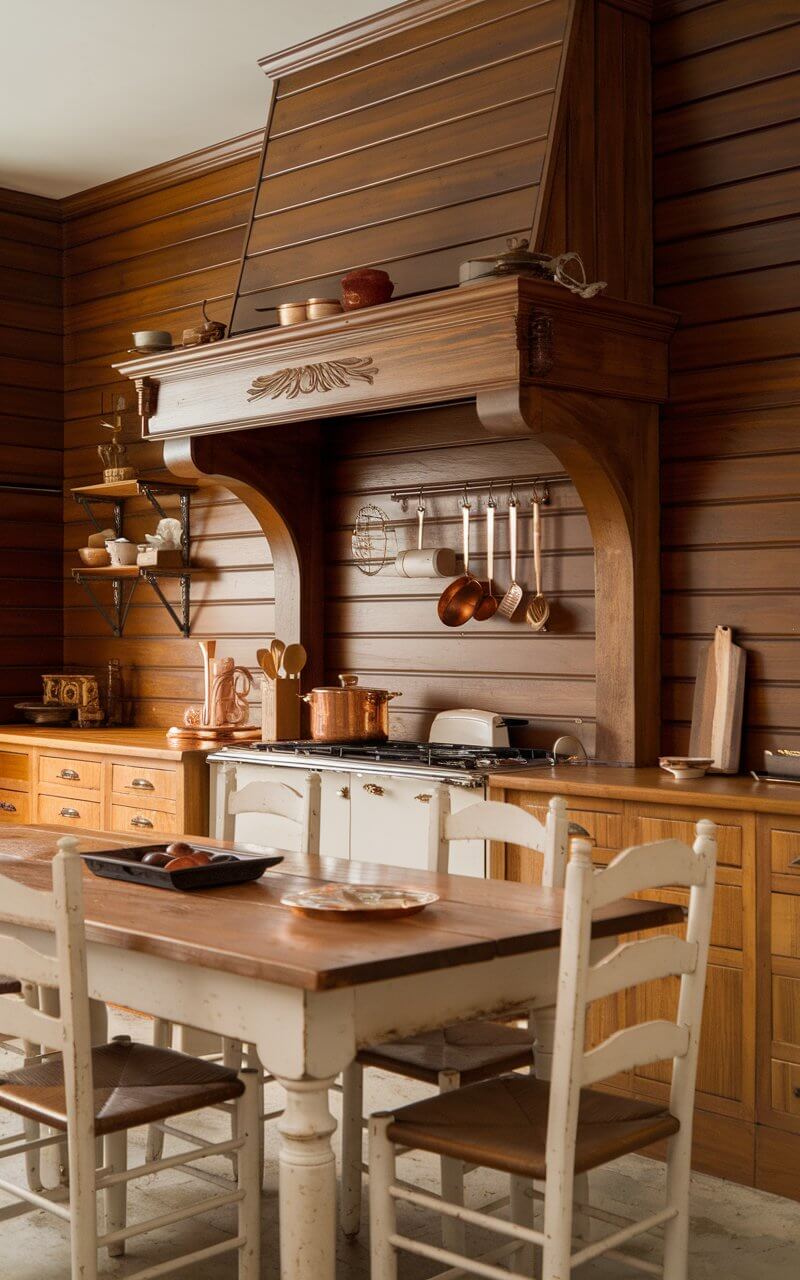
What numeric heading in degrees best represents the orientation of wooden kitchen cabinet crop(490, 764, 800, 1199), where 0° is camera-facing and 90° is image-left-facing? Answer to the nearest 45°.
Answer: approximately 45°

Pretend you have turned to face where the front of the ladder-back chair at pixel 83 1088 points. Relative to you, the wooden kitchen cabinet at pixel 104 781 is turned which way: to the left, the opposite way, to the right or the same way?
the opposite way

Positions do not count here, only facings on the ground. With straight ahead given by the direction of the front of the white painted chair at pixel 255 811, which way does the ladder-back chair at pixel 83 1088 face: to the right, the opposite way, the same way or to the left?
the opposite way

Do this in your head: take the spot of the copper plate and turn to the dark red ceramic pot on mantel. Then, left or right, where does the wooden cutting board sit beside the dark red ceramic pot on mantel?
right

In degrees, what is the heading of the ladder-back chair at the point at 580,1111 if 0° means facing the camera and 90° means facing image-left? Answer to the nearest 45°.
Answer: approximately 135°

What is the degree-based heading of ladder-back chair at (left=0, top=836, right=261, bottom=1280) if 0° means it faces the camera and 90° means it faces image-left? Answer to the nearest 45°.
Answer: approximately 225°

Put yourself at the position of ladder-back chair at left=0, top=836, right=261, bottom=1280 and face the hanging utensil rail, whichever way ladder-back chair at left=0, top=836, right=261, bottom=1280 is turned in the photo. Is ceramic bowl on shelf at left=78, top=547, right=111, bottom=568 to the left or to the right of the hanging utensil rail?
left

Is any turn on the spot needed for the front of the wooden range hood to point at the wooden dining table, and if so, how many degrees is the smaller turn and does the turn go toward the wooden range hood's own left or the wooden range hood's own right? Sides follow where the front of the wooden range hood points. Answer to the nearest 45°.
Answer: approximately 45° to the wooden range hood's own left

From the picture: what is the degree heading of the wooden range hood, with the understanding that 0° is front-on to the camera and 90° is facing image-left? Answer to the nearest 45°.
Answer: approximately 45°

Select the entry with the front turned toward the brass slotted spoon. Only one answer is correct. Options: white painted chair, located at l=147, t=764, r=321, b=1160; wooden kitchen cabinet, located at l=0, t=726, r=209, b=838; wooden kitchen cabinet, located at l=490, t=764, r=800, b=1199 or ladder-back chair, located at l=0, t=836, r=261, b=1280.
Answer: the ladder-back chair

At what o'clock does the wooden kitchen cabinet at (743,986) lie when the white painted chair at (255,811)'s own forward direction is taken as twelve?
The wooden kitchen cabinet is roughly at 8 o'clock from the white painted chair.
